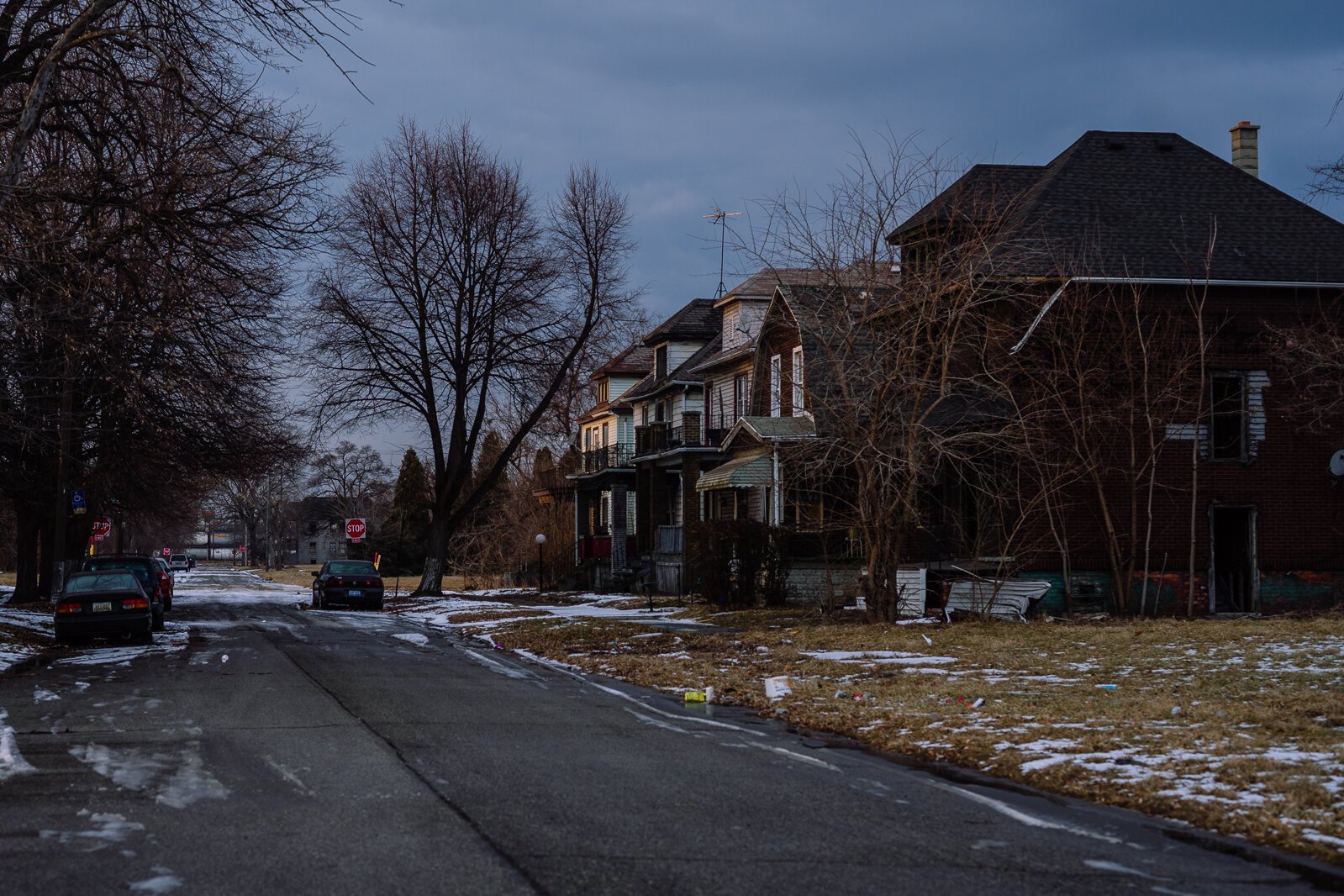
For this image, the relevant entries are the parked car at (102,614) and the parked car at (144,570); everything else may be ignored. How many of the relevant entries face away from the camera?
2

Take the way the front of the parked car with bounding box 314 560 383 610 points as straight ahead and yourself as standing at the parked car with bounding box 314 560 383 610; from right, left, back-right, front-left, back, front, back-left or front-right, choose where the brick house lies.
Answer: back-right

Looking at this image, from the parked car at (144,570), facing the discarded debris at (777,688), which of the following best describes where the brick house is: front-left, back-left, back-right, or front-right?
front-left

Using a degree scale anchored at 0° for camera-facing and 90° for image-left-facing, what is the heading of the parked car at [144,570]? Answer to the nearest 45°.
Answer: approximately 180°

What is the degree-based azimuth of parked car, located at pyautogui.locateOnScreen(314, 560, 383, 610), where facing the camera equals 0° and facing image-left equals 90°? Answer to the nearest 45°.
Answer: approximately 180°

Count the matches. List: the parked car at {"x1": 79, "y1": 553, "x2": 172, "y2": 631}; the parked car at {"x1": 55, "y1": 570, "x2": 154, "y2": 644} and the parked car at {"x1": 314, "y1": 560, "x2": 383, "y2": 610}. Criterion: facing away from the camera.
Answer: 3

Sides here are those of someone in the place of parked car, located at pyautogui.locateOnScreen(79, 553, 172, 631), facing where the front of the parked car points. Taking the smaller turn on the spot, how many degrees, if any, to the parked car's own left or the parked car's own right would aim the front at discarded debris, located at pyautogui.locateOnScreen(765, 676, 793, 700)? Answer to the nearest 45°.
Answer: approximately 180°

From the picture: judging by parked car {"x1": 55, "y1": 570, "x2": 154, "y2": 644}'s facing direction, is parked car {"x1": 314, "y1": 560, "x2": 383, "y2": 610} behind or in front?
in front

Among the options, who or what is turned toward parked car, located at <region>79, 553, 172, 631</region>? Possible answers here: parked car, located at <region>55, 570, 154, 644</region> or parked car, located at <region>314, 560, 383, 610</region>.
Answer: parked car, located at <region>55, 570, 154, 644</region>

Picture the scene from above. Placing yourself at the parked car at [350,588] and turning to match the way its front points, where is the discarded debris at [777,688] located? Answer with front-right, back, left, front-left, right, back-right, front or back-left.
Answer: back

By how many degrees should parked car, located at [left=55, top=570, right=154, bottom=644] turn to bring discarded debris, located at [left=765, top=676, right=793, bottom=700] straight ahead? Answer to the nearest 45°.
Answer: approximately 135° to its right

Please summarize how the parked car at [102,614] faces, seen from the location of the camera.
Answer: facing away from the viewer
